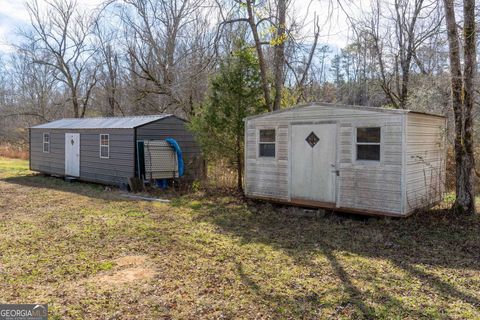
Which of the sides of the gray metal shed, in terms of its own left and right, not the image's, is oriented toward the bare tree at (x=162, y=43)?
back

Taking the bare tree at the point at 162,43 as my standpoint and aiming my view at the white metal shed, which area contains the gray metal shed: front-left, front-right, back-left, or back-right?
front-right

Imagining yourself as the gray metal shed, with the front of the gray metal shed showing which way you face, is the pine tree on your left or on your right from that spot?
on your left

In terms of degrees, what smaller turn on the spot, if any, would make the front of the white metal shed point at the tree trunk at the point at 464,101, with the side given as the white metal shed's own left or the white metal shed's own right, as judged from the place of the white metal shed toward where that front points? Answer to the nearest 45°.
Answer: approximately 135° to the white metal shed's own left

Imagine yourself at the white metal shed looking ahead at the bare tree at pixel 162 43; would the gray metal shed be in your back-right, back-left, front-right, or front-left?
front-left

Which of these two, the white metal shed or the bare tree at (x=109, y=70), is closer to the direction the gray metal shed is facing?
the white metal shed

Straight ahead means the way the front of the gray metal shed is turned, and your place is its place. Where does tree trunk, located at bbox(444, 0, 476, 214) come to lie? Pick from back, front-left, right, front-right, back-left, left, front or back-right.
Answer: left

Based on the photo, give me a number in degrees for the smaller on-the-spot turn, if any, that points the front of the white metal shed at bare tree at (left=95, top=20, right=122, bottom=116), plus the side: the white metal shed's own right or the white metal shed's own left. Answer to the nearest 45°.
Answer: approximately 90° to the white metal shed's own right

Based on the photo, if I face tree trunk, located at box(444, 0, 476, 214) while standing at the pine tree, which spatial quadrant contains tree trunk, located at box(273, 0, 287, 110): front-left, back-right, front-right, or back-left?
front-left

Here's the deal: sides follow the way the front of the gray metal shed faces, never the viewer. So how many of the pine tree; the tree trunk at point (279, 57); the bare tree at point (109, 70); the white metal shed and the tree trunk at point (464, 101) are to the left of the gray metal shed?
4

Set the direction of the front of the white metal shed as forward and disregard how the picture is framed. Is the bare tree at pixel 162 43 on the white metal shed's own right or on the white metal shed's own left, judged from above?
on the white metal shed's own right

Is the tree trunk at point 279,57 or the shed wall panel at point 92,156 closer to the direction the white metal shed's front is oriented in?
the shed wall panel

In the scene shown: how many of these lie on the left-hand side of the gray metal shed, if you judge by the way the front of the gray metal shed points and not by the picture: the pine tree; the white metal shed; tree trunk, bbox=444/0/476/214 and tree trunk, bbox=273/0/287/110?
4

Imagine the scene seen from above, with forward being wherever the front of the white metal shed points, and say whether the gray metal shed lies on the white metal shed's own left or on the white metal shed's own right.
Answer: on the white metal shed's own right

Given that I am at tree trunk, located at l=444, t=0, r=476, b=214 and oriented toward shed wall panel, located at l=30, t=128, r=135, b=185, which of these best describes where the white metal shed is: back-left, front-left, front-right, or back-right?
front-left

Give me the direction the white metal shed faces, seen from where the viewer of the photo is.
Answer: facing the viewer and to the left of the viewer

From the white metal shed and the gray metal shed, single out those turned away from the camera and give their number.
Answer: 0

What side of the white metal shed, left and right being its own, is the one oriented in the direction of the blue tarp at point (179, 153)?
right

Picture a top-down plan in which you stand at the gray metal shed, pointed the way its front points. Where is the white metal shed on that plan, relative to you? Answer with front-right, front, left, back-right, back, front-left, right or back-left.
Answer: left
